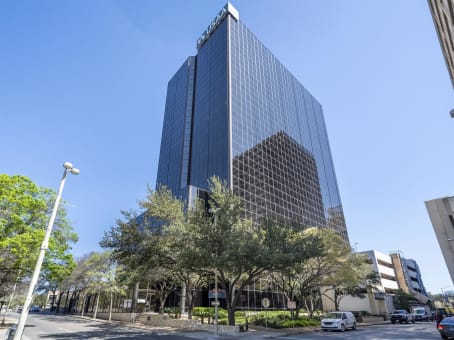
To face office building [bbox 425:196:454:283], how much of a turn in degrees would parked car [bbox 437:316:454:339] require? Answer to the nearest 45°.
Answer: approximately 135° to its right

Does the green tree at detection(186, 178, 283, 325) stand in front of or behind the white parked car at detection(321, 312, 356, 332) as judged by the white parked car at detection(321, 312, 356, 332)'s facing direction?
in front

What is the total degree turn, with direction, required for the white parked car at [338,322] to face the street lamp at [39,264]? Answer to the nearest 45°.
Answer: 0° — it already faces it

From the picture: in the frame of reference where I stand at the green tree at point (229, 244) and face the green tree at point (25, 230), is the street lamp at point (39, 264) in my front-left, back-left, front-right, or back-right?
front-left

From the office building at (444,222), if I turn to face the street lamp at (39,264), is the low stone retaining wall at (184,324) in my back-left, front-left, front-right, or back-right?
front-right

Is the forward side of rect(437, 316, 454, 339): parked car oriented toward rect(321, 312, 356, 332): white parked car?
no

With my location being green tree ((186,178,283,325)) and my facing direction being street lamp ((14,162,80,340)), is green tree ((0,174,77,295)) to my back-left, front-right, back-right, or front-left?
front-right

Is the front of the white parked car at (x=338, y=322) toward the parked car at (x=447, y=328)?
no

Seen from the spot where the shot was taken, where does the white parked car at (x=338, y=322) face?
facing the viewer and to the left of the viewer
